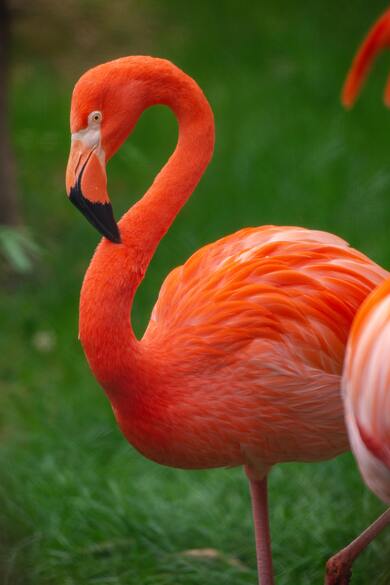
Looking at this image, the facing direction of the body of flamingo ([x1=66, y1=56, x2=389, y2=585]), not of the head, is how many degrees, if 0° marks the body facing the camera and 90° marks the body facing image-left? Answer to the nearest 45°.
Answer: approximately 90°

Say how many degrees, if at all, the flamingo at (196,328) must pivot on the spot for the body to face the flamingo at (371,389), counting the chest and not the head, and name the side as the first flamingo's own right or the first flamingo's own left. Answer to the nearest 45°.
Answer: approximately 135° to the first flamingo's own left
